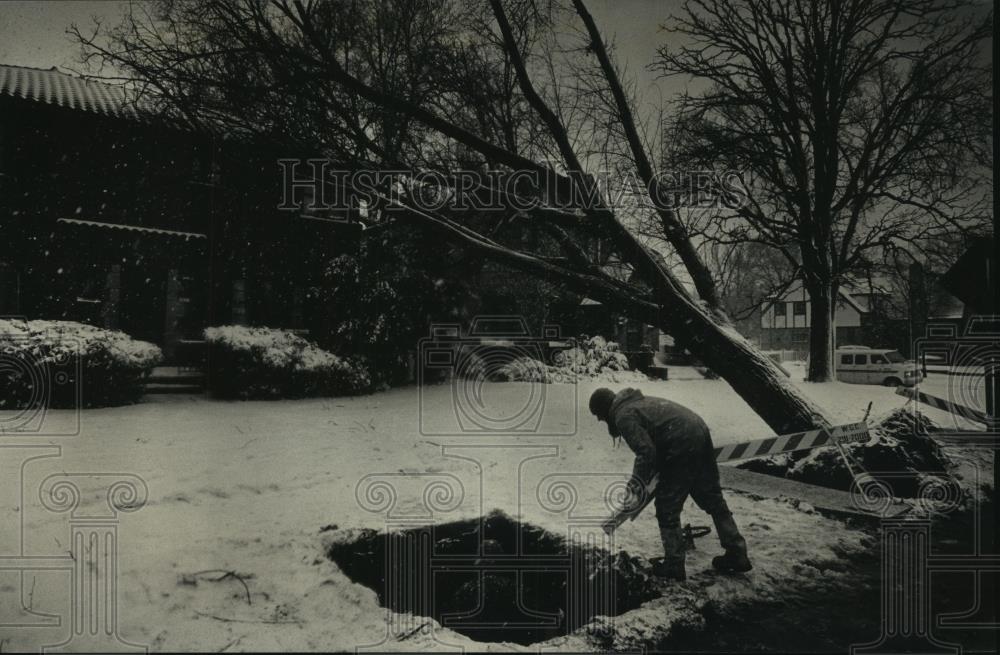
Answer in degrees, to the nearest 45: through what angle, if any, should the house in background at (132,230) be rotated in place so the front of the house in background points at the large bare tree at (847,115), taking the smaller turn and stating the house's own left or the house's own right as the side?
approximately 90° to the house's own left

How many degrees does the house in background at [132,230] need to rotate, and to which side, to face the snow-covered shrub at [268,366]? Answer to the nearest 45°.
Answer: approximately 45° to its left

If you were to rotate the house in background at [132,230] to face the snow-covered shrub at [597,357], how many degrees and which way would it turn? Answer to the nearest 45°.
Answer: approximately 90° to its left

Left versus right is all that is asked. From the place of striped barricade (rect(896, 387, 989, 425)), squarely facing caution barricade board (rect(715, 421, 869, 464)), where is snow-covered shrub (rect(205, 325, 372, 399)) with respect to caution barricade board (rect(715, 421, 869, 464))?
right

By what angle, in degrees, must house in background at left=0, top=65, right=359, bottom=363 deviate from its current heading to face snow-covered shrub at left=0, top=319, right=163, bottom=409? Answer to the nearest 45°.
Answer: approximately 45° to its right

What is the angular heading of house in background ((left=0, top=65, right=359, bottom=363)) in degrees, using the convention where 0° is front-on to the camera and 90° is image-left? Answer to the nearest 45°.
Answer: approximately 315°
